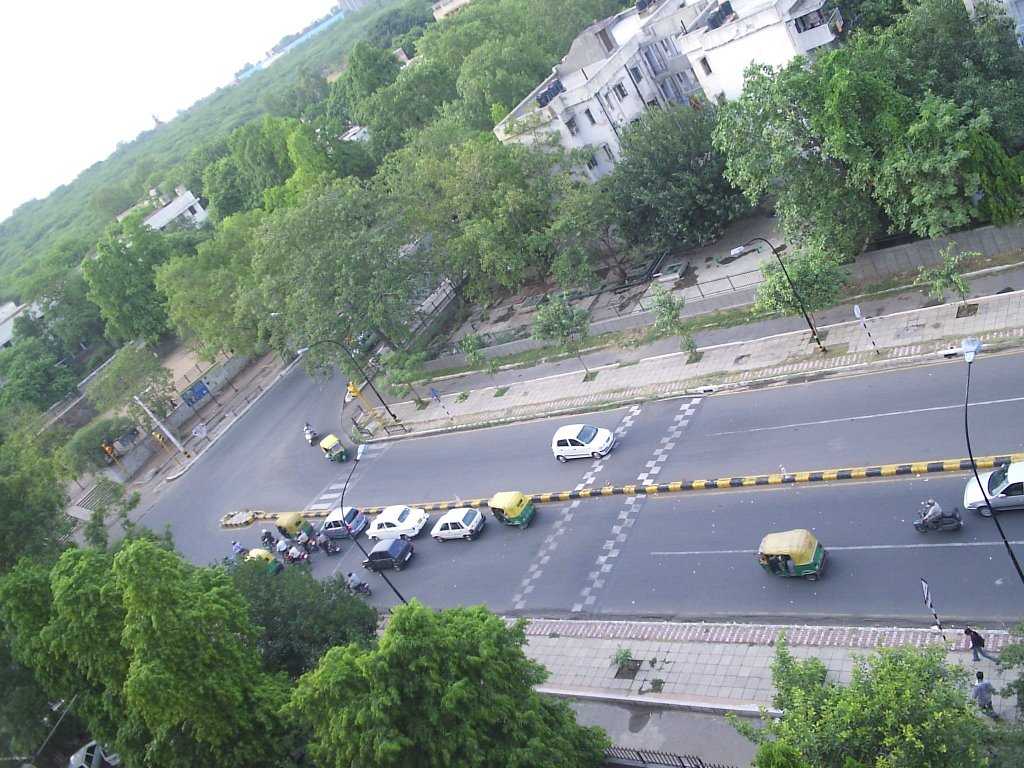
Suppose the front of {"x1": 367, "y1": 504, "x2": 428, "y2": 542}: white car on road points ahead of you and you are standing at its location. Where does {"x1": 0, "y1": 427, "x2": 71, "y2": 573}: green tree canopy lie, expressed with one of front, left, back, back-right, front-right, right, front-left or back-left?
front-left

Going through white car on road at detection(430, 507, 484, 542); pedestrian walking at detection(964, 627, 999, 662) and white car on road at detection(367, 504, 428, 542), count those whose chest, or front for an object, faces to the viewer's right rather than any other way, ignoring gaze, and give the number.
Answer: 0

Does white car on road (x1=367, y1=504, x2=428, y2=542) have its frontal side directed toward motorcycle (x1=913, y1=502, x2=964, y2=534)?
no

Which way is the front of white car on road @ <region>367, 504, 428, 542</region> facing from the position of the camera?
facing away from the viewer and to the left of the viewer

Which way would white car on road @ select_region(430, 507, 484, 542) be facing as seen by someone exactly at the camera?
facing away from the viewer and to the left of the viewer

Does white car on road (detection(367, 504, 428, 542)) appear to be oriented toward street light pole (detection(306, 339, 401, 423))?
no

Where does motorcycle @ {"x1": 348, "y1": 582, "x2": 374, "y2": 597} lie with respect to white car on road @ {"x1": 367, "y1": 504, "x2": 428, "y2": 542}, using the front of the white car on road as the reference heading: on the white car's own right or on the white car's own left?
on the white car's own left

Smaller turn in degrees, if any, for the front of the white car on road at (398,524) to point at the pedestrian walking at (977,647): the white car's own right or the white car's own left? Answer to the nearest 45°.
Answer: approximately 135° to the white car's own left

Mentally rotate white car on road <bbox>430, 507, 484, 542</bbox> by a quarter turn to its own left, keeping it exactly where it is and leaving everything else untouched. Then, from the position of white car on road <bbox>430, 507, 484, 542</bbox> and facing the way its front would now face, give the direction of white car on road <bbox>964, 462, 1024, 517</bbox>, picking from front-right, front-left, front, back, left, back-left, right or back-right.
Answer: left

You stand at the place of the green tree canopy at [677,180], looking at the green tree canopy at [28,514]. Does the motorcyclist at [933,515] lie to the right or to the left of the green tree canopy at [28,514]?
left

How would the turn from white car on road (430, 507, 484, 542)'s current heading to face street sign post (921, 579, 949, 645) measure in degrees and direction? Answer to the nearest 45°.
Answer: approximately 180°

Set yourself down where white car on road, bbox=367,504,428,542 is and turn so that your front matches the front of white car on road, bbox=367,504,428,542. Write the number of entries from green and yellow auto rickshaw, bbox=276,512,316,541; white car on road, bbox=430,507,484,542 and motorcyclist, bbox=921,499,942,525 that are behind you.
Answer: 2
